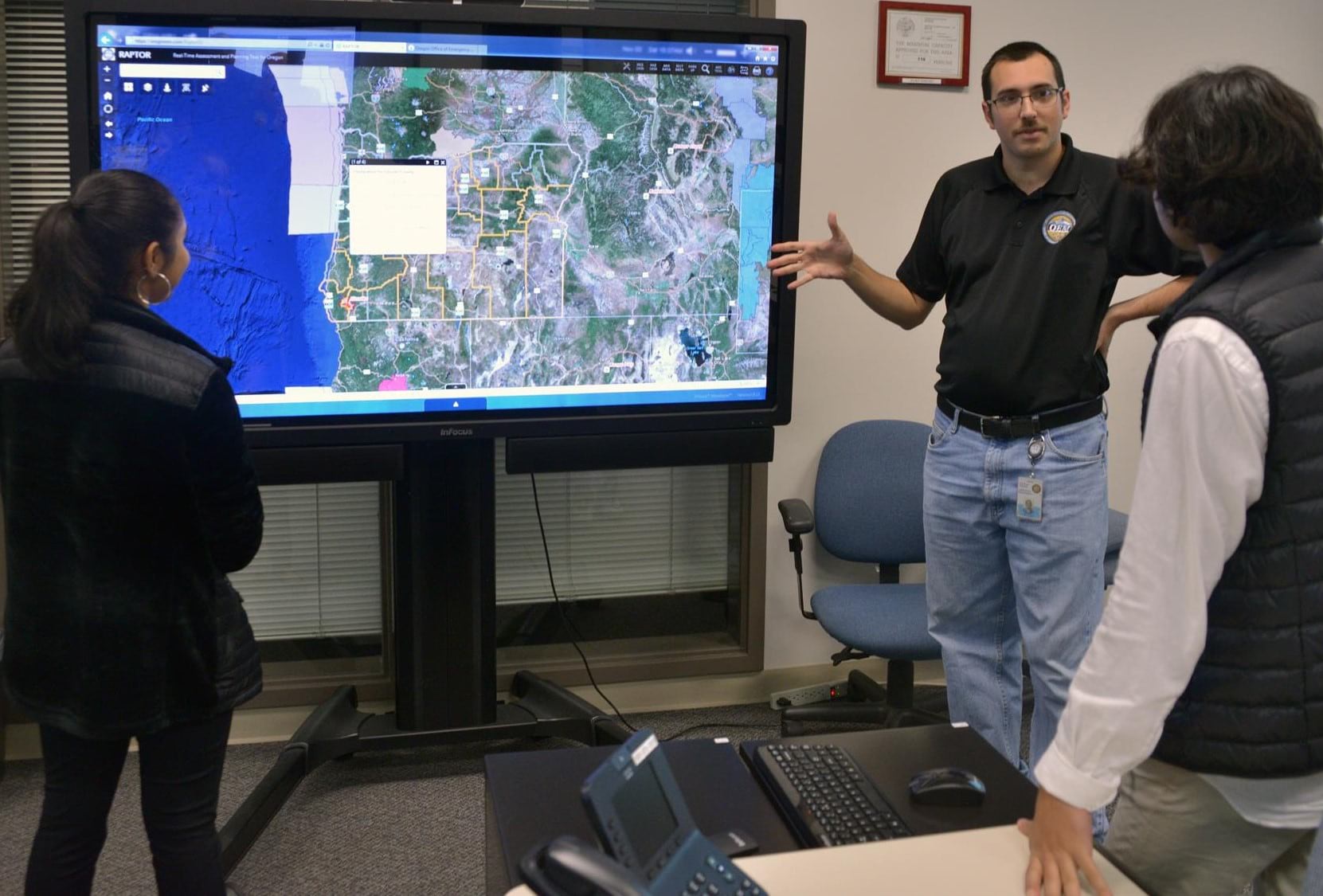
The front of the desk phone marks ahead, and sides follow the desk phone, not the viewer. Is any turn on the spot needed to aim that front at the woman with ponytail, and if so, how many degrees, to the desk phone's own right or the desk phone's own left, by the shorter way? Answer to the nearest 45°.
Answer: approximately 180°

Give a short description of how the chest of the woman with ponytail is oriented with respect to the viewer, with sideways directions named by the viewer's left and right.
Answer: facing away from the viewer and to the right of the viewer

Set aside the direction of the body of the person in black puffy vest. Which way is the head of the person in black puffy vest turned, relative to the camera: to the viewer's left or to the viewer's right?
to the viewer's left

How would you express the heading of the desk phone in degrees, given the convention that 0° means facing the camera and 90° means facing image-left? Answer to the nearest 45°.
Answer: approximately 315°

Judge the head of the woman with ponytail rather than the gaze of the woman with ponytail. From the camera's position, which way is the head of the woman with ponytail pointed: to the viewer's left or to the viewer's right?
to the viewer's right

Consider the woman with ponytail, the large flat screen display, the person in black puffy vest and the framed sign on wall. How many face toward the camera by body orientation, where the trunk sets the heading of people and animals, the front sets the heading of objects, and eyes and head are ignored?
2

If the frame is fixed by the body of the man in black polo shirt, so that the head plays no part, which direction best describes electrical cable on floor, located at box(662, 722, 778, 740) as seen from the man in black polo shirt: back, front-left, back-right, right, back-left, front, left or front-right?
back-right

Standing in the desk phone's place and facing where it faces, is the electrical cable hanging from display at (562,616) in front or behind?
behind
